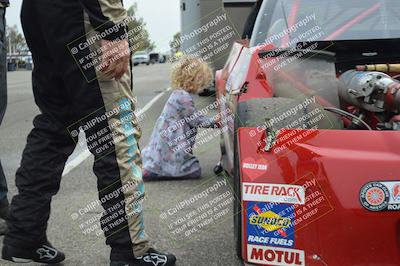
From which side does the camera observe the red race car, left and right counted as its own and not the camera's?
front
